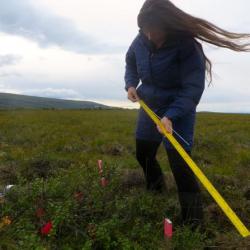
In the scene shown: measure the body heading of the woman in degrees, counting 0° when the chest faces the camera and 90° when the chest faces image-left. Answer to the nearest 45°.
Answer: approximately 45°
